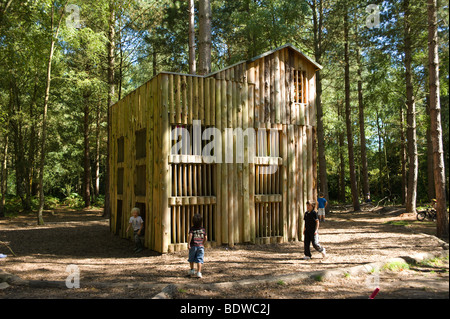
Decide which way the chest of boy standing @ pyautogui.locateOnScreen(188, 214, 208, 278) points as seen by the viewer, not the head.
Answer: away from the camera

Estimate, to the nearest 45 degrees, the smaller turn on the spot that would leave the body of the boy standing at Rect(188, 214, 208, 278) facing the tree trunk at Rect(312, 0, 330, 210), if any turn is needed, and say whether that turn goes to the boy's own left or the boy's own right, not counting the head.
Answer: approximately 45° to the boy's own right

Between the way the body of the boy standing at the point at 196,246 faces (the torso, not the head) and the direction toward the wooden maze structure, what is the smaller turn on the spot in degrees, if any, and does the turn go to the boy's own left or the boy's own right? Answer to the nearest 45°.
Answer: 0° — they already face it

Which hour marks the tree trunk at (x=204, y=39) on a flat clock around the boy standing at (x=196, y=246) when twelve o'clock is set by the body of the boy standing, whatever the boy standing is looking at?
The tree trunk is roughly at 12 o'clock from the boy standing.

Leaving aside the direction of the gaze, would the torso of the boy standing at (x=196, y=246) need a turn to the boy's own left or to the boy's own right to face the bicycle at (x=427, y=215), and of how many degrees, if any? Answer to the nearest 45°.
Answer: approximately 45° to the boy's own right
